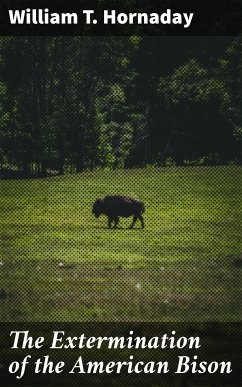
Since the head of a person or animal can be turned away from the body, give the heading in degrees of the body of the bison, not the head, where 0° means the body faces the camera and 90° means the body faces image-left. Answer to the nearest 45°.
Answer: approximately 90°
